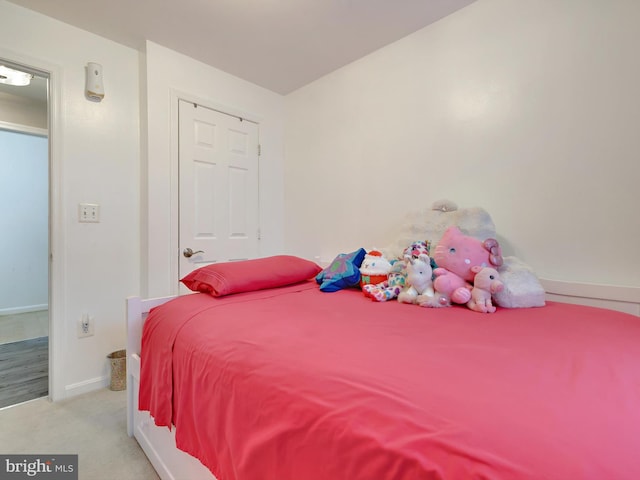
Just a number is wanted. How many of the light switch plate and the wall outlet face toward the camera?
2

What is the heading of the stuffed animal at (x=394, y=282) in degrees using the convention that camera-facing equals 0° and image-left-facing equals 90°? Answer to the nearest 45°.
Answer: approximately 45°

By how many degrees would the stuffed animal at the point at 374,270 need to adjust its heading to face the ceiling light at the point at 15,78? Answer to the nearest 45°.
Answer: approximately 45° to its right

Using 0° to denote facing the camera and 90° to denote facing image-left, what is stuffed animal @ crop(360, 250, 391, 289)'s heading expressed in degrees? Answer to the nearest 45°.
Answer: approximately 45°
